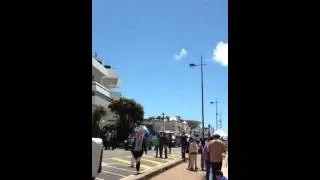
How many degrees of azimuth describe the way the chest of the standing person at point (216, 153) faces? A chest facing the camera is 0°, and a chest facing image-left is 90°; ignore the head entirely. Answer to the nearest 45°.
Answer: approximately 180°

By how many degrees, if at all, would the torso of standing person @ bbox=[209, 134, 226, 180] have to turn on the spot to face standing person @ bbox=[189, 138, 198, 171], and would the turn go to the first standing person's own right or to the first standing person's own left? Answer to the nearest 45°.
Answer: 0° — they already face them

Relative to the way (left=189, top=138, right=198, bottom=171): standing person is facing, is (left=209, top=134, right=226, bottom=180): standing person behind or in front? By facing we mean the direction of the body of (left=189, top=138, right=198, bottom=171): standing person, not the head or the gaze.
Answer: behind

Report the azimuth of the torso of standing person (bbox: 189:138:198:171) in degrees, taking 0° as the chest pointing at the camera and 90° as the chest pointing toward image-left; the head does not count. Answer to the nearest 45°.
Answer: approximately 180°

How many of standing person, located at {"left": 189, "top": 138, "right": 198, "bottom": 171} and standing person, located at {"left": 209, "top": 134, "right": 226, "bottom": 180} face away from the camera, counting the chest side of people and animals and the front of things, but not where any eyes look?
2
